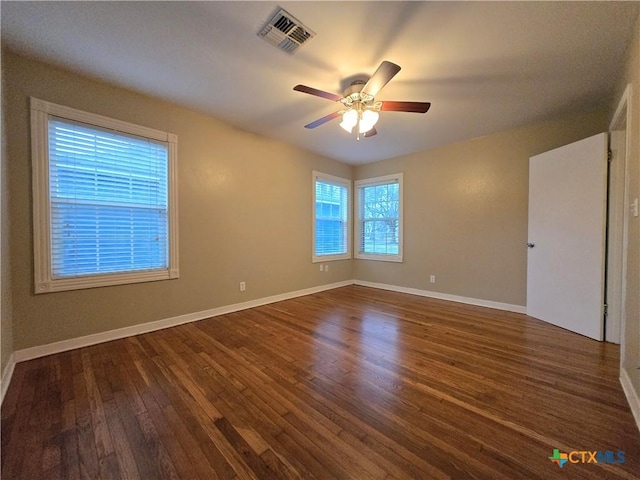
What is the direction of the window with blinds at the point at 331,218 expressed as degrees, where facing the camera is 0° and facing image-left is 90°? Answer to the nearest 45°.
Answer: approximately 315°

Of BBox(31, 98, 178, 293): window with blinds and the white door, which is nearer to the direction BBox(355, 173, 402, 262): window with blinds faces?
the window with blinds

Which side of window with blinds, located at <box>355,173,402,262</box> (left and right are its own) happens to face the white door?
left

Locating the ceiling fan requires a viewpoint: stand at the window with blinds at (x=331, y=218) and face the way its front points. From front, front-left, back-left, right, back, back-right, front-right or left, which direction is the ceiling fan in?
front-right

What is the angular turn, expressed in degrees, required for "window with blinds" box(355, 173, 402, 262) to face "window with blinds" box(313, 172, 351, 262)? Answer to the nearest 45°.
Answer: approximately 45° to its right

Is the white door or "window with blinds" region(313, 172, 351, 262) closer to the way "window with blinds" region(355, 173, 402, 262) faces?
the window with blinds

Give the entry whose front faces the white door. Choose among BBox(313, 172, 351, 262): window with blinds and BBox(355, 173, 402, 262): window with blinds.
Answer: BBox(313, 172, 351, 262): window with blinds

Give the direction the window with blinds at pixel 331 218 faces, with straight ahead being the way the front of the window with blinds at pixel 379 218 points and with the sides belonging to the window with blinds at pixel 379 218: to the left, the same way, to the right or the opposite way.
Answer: to the left

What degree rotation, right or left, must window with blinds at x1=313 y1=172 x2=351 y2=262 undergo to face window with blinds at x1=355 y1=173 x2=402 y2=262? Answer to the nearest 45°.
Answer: approximately 45° to its left

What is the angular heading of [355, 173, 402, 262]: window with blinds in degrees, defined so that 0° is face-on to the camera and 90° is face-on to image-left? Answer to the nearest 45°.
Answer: approximately 45°

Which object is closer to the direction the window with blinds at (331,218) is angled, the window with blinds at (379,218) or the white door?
the white door

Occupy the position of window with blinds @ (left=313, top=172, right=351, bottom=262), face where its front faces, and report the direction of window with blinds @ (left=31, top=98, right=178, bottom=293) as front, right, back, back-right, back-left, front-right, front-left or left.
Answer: right
